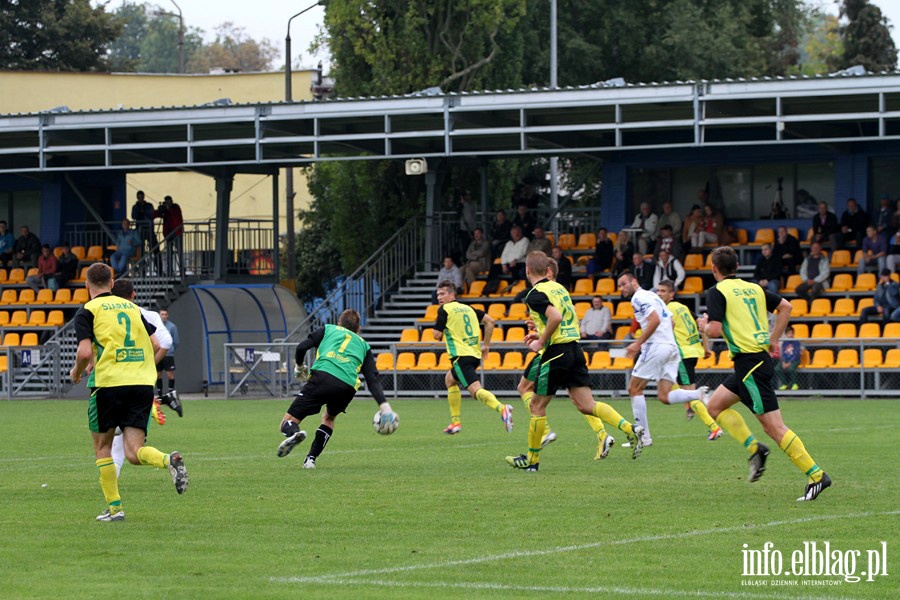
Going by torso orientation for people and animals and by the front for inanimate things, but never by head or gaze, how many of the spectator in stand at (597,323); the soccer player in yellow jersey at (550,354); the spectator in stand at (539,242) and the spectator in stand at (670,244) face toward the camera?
3

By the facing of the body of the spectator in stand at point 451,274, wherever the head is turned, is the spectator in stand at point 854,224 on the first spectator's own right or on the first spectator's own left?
on the first spectator's own left

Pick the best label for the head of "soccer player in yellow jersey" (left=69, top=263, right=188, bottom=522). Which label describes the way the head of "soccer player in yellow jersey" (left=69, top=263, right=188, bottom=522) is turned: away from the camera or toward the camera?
away from the camera

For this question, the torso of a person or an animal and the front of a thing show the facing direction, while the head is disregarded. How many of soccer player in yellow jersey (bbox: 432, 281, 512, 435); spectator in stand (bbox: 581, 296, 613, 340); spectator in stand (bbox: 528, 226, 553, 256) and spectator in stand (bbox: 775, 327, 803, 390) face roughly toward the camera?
3

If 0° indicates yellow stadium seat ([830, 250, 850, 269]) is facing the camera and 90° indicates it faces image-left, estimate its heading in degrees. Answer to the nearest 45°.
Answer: approximately 45°

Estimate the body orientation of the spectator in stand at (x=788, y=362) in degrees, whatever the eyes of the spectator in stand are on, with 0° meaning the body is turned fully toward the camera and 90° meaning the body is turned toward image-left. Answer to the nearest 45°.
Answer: approximately 0°

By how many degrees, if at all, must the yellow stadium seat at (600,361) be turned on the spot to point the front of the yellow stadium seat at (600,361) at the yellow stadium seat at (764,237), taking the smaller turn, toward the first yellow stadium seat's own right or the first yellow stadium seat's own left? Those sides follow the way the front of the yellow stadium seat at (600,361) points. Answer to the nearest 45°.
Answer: approximately 180°

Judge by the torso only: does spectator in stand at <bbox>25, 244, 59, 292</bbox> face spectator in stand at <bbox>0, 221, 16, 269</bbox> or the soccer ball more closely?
the soccer ball

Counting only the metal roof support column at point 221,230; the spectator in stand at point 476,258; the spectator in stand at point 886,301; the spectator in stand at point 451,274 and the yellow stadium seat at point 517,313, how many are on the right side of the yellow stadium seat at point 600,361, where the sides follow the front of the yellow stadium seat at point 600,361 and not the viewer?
4

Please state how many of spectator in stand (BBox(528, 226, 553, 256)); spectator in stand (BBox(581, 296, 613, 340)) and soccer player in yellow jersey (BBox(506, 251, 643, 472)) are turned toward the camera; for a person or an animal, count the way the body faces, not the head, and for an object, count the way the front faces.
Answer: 2

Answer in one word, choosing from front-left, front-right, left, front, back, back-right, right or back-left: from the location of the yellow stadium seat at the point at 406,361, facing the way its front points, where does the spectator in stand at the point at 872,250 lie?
back-left

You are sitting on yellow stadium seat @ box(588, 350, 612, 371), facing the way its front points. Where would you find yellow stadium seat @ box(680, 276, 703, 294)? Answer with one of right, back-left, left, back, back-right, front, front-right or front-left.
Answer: back
